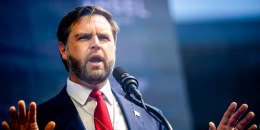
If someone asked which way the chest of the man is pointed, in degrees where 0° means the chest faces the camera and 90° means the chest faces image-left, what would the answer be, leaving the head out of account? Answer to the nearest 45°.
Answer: approximately 315°

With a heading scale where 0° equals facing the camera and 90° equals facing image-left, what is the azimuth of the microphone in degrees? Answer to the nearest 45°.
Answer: approximately 135°

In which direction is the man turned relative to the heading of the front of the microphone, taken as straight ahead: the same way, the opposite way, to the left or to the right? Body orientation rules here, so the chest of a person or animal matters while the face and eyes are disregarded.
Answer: the opposite way
